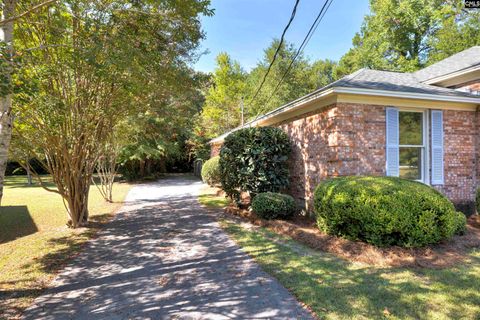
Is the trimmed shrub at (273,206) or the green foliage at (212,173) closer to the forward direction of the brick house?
the trimmed shrub

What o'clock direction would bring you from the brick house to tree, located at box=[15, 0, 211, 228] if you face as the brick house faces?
The tree is roughly at 2 o'clock from the brick house.

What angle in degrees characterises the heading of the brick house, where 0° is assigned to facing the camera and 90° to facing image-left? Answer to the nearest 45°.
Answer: approximately 0°

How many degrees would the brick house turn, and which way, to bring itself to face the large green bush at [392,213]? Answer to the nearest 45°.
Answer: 0° — it already faces it

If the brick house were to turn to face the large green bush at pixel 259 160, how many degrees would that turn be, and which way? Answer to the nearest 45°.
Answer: approximately 90° to its right

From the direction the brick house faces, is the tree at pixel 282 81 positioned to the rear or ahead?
to the rear

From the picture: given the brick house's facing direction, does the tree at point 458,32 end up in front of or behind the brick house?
behind

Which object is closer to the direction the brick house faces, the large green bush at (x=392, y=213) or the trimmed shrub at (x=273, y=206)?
the large green bush

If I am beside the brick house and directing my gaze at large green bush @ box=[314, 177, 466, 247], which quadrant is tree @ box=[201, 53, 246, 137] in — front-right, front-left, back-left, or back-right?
back-right

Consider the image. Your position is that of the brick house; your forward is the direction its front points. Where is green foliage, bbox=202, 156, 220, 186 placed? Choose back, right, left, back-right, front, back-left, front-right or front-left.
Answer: back-right
